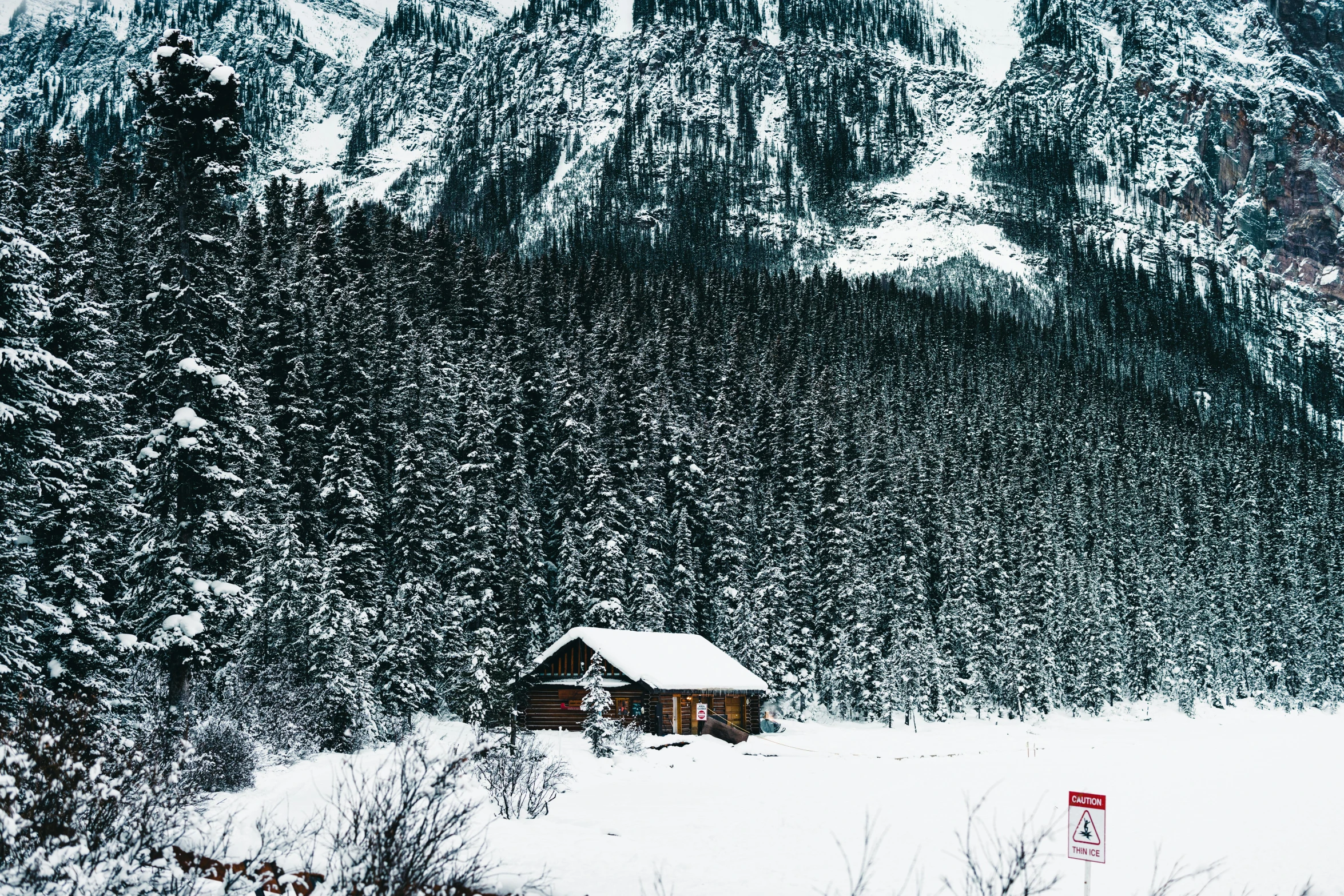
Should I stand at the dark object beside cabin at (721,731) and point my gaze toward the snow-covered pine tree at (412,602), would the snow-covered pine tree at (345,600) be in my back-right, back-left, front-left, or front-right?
front-left

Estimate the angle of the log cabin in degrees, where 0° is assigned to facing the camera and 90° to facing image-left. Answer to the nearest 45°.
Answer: approximately 315°

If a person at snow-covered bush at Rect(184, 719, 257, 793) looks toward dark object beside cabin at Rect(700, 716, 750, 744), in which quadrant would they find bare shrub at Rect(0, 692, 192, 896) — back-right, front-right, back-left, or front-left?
back-right

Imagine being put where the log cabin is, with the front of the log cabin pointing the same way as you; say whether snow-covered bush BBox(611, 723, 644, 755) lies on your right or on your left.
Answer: on your right

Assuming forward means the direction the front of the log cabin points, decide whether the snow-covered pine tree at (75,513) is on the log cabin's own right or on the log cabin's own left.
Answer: on the log cabin's own right

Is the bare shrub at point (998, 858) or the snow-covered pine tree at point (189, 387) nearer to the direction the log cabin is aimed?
the bare shrub

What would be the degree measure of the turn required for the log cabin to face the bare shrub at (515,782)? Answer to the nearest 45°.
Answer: approximately 45° to its right

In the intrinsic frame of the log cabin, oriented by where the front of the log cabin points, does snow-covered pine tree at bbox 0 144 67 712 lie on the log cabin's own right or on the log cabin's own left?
on the log cabin's own right

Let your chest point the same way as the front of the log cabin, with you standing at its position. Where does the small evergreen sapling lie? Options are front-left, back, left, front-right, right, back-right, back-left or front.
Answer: front-right

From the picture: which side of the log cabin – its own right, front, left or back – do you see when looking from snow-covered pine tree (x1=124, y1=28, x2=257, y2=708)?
right

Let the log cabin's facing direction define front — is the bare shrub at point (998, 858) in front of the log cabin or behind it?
in front

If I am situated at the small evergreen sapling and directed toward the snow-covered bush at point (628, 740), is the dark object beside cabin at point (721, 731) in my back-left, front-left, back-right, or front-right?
front-left

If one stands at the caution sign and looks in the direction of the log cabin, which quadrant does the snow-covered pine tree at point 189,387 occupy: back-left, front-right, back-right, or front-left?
front-left

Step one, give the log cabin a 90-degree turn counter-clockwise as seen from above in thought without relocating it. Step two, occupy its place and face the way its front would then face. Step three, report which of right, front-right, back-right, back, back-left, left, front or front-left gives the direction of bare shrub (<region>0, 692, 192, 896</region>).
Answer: back-right

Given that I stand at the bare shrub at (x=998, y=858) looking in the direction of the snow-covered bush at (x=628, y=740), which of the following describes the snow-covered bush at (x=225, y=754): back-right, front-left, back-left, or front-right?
front-left

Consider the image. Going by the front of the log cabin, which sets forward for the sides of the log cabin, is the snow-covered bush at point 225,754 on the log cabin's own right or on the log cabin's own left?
on the log cabin's own right
